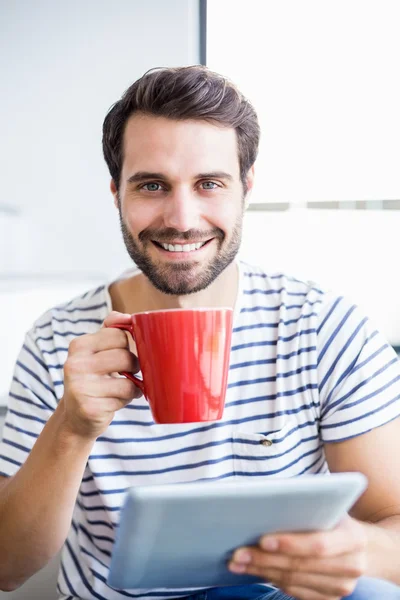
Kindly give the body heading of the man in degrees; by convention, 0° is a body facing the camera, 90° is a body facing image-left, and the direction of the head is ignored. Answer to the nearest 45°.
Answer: approximately 0°

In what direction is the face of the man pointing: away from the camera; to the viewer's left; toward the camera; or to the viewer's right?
toward the camera
